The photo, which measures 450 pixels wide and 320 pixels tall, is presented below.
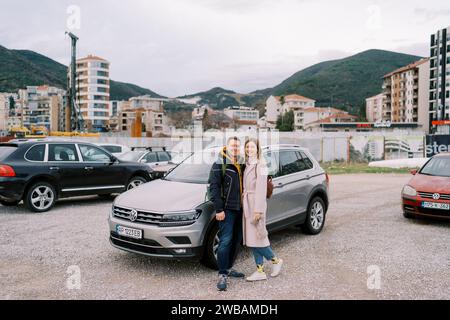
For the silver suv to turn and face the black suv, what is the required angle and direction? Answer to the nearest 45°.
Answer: approximately 90° to its right

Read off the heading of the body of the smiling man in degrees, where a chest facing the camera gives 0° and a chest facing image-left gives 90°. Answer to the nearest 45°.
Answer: approximately 315°

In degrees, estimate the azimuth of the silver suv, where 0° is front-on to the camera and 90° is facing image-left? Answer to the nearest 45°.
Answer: approximately 45°

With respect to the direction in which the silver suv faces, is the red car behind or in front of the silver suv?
behind

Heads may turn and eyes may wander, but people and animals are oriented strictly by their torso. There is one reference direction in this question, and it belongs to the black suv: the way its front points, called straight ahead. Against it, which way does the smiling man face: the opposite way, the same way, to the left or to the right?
to the right

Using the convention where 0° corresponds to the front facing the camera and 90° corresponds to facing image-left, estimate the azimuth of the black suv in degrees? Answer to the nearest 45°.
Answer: approximately 225°

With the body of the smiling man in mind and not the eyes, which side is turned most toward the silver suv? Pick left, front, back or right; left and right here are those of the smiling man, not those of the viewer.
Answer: back

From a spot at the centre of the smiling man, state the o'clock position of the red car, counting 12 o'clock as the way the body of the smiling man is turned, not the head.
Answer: The red car is roughly at 9 o'clock from the smiling man.

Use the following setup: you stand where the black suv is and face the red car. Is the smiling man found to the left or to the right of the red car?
right
